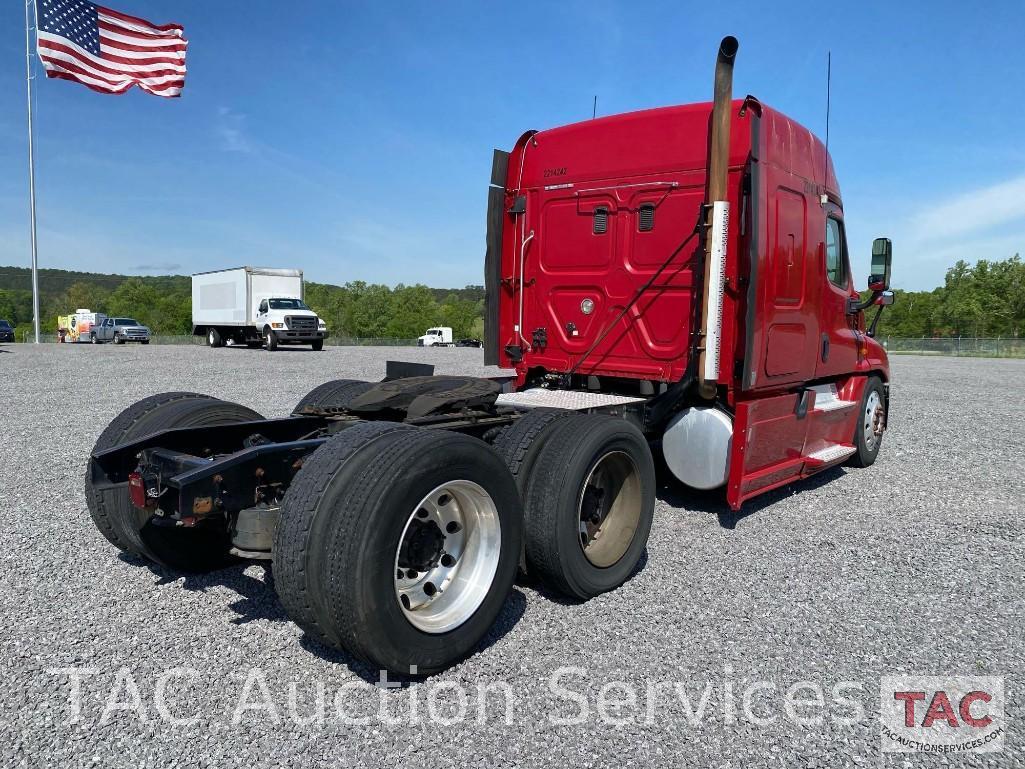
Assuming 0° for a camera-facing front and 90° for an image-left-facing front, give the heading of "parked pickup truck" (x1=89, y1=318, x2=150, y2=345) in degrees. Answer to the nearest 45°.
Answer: approximately 315°

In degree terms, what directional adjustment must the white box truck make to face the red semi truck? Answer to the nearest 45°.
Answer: approximately 45° to its right

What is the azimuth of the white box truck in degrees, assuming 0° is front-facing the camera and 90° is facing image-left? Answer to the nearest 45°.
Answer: approximately 315°

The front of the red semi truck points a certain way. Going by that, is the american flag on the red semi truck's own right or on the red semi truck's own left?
on the red semi truck's own left

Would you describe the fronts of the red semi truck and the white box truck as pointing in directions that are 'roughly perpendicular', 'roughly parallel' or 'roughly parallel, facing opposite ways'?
roughly perpendicular

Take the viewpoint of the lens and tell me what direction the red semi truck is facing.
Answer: facing away from the viewer and to the right of the viewer
